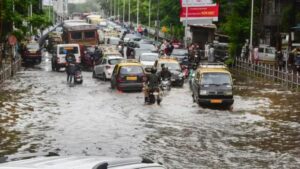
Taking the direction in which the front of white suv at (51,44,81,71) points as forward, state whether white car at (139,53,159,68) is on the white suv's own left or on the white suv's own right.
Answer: on the white suv's own right

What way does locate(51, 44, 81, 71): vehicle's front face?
away from the camera

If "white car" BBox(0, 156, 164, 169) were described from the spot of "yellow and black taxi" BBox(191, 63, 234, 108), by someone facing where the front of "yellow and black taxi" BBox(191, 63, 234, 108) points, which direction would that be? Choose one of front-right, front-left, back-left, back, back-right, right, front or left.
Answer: front

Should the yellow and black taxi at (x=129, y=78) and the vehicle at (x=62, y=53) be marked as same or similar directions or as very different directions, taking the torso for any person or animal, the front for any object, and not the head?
same or similar directions

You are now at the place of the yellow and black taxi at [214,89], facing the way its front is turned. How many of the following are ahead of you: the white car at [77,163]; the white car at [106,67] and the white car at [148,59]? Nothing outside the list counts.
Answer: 1

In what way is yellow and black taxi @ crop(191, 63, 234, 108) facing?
toward the camera

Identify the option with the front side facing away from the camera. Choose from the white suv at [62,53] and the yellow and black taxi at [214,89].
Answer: the white suv

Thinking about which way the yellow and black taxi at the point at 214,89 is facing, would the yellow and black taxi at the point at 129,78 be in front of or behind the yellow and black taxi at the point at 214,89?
behind

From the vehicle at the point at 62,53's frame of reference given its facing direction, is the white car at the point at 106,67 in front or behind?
behind
